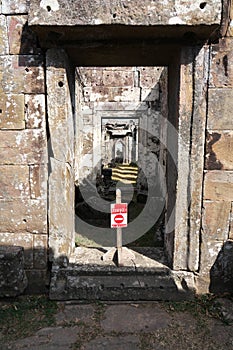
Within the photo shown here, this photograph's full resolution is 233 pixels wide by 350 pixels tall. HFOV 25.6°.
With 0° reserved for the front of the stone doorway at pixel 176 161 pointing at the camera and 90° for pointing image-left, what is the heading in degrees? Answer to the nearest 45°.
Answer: approximately 0°

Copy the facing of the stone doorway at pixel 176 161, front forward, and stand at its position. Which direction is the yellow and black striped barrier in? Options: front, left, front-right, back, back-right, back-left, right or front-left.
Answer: back
